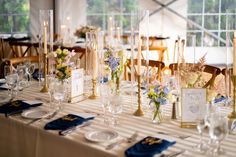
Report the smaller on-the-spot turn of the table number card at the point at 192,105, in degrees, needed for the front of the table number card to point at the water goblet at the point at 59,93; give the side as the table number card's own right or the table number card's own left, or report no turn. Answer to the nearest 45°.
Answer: approximately 90° to the table number card's own right

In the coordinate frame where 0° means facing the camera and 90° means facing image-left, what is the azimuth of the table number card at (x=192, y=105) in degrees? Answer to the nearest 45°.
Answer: approximately 0°

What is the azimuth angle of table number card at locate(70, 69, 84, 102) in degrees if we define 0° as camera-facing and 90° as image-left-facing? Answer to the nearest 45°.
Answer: approximately 315°

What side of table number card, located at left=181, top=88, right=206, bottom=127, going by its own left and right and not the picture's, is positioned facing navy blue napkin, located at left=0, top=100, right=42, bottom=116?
right
